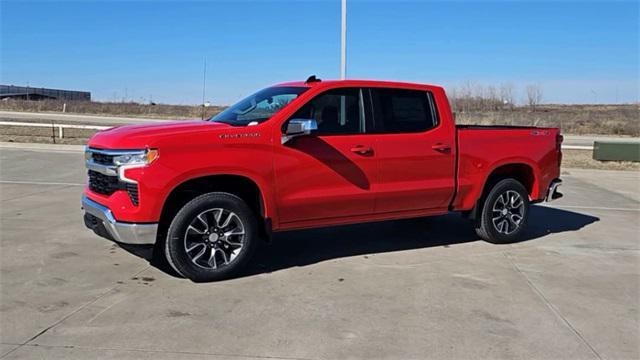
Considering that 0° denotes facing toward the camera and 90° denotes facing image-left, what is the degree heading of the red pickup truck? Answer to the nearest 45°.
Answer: approximately 45°
